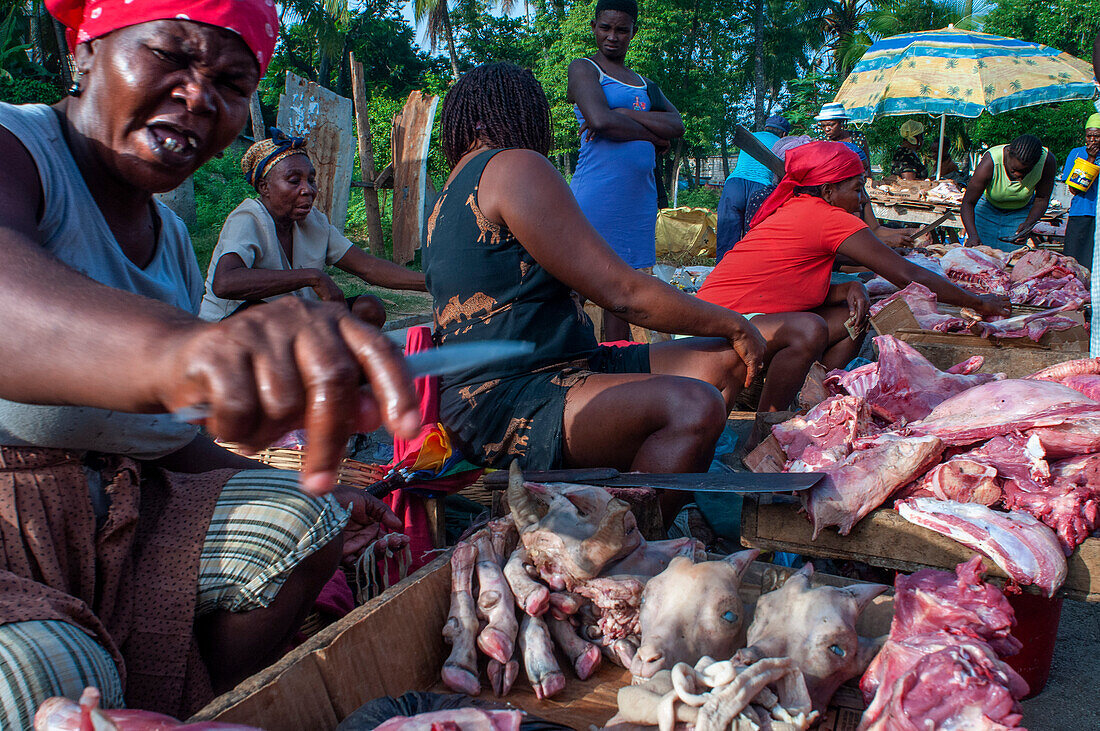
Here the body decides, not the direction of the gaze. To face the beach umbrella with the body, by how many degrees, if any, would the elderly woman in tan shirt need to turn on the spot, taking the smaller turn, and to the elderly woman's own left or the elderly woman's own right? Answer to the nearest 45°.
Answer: approximately 90° to the elderly woman's own left

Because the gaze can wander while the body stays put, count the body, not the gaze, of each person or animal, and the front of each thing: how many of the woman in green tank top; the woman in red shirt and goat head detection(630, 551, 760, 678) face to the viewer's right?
1

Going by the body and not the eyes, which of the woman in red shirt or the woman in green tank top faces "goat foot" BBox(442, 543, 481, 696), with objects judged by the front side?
the woman in green tank top

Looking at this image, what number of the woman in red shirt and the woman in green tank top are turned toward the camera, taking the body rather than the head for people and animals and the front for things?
1

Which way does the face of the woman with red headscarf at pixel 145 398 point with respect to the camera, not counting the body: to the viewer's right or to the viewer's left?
to the viewer's right

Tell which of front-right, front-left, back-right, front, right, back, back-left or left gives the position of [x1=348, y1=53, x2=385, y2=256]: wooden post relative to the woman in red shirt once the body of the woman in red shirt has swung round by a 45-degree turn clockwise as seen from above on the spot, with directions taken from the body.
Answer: back

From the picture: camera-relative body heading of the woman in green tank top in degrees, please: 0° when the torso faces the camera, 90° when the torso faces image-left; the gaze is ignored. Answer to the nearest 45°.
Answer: approximately 0°

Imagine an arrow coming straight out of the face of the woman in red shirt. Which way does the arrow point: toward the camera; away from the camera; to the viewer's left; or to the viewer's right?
to the viewer's right

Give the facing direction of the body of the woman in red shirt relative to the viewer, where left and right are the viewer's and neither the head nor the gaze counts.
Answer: facing to the right of the viewer

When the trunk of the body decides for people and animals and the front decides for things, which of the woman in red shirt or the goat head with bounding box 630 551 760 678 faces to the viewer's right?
the woman in red shirt

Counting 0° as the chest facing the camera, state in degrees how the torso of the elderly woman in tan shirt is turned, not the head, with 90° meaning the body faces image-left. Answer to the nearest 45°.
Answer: approximately 315°

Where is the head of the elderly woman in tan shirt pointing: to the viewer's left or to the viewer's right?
to the viewer's right

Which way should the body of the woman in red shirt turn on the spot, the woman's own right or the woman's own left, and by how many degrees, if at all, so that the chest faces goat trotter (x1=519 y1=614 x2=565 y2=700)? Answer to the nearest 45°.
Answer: approximately 90° to the woman's own right
